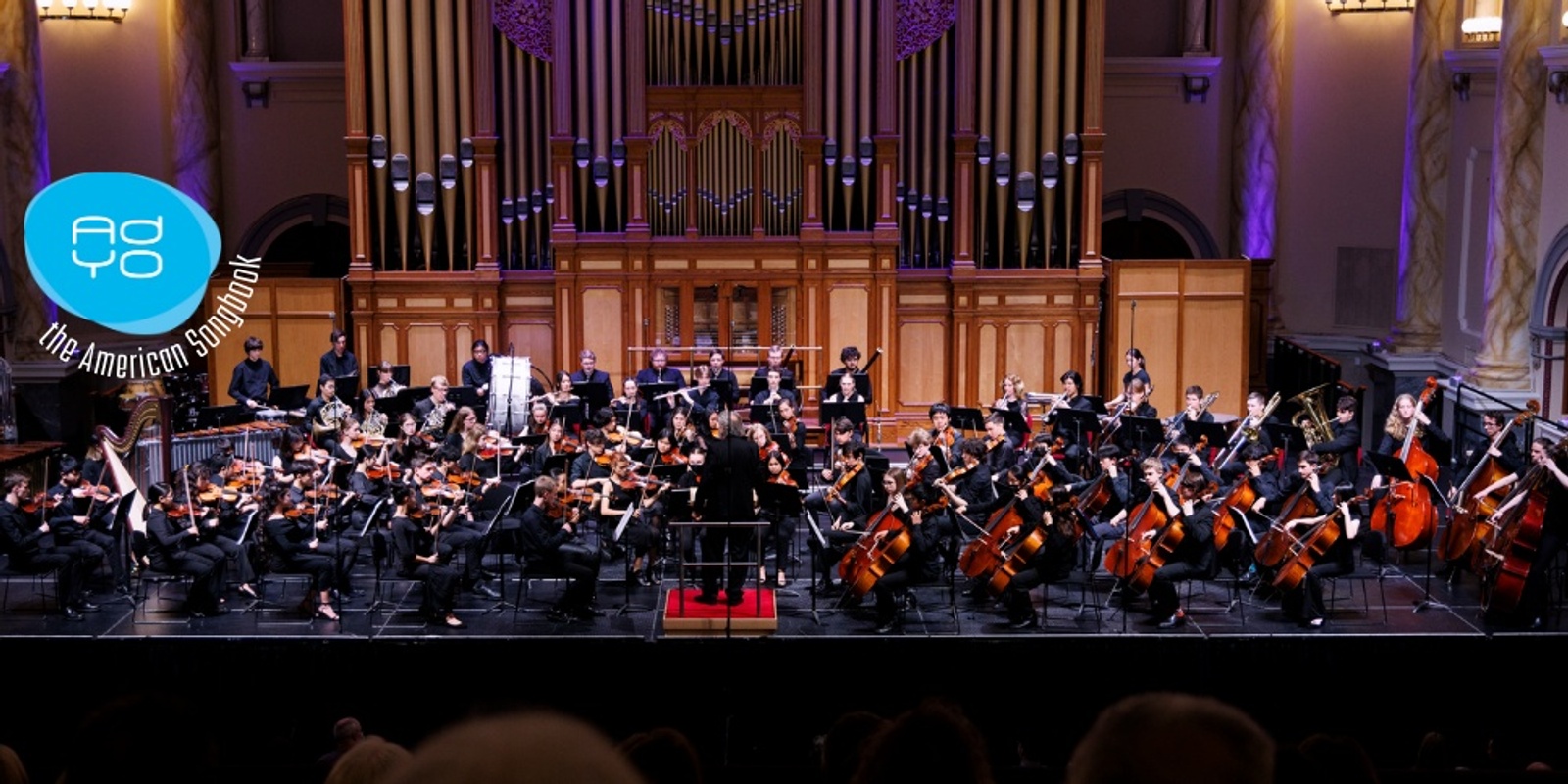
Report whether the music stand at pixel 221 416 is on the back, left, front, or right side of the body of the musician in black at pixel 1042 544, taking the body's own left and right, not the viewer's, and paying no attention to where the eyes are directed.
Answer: front

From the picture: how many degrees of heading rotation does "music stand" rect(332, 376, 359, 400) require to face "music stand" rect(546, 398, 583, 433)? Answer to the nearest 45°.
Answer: approximately 135° to its right

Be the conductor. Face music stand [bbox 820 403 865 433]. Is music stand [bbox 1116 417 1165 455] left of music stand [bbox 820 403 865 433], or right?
right

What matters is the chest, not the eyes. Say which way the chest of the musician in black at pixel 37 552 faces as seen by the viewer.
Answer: to the viewer's right

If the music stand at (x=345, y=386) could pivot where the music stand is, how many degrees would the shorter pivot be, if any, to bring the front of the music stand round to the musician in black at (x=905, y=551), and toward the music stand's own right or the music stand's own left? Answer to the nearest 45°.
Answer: approximately 135° to the music stand's own right

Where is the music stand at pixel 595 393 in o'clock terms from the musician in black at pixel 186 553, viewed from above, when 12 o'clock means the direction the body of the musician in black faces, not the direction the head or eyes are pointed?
The music stand is roughly at 11 o'clock from the musician in black.

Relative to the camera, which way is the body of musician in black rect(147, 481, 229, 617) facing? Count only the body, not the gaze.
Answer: to the viewer's right

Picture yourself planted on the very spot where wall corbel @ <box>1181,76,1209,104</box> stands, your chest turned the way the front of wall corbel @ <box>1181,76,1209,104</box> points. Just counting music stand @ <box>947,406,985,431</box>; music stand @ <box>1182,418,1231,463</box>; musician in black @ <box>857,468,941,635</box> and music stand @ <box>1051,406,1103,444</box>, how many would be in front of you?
4

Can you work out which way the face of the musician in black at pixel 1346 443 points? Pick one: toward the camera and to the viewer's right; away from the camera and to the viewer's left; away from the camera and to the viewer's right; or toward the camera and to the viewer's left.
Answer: toward the camera and to the viewer's left

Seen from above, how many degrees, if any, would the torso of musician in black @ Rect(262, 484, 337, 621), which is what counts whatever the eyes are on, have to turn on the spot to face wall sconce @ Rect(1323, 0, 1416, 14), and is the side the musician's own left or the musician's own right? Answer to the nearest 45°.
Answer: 0° — they already face it

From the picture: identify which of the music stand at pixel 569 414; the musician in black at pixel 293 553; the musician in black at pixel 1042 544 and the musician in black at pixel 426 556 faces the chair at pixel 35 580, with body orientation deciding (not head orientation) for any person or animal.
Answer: the musician in black at pixel 1042 544

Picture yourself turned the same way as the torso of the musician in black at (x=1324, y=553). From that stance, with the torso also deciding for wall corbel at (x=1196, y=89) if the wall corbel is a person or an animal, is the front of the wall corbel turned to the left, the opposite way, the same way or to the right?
to the left

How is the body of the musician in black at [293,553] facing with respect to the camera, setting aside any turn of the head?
to the viewer's right

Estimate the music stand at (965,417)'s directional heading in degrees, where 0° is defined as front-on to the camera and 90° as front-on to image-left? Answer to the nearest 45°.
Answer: approximately 180°

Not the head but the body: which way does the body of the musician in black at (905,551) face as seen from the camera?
to the viewer's left

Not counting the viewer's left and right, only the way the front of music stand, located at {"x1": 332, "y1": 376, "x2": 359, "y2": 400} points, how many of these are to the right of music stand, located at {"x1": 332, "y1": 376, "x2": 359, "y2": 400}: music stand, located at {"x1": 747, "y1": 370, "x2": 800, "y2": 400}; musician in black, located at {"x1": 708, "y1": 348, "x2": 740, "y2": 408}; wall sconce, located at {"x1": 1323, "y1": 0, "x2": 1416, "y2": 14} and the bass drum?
4
